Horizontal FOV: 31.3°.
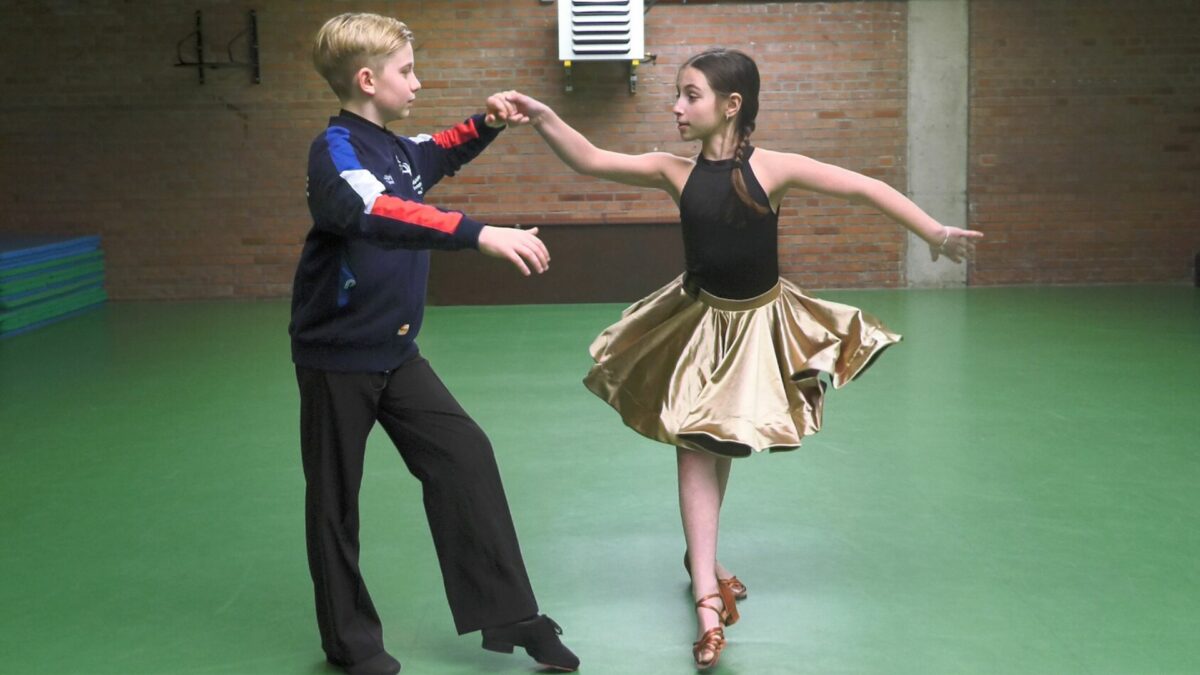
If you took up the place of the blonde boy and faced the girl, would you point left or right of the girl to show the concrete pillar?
left

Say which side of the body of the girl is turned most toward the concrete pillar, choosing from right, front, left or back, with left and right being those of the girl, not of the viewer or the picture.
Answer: back

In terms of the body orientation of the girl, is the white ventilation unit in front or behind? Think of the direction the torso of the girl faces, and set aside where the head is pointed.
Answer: behind

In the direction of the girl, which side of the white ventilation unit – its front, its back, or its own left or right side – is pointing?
front

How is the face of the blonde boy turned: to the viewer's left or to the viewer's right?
to the viewer's right

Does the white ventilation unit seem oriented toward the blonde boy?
yes

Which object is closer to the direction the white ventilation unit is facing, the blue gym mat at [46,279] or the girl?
the girl

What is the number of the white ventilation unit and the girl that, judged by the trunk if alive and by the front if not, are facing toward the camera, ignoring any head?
2

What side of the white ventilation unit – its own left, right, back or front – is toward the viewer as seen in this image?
front

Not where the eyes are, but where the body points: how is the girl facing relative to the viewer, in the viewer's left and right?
facing the viewer

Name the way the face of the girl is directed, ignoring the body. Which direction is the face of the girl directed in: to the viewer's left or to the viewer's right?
to the viewer's left

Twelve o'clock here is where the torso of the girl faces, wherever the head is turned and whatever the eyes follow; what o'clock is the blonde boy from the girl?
The blonde boy is roughly at 2 o'clock from the girl.
